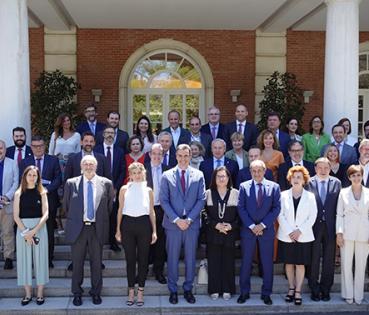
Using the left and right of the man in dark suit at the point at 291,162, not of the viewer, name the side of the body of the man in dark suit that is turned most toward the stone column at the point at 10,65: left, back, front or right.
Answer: right

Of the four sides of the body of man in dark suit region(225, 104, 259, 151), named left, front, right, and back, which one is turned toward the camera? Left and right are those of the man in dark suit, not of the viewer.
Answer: front

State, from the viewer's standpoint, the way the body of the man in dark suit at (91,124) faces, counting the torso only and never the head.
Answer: toward the camera

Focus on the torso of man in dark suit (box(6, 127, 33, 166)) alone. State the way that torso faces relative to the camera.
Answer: toward the camera

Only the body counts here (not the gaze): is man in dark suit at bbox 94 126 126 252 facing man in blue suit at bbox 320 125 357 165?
no

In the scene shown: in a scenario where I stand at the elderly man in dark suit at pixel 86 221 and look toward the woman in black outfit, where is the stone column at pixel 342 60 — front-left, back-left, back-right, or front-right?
front-left

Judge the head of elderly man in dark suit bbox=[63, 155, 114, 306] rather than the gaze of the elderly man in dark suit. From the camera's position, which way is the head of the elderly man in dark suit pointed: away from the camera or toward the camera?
toward the camera

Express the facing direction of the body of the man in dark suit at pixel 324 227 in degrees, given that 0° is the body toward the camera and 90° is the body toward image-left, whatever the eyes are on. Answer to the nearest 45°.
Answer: approximately 0°

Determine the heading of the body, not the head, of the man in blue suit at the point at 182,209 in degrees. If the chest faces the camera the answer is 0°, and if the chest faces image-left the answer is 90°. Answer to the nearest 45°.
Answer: approximately 0°

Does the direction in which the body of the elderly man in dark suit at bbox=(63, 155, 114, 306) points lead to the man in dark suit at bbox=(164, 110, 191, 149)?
no

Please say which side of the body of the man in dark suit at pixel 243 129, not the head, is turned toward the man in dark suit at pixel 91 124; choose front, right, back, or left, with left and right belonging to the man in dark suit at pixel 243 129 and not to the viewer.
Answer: right

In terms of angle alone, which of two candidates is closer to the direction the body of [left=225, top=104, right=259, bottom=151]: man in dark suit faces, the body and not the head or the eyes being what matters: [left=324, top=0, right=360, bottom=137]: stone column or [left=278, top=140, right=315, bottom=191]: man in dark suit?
the man in dark suit

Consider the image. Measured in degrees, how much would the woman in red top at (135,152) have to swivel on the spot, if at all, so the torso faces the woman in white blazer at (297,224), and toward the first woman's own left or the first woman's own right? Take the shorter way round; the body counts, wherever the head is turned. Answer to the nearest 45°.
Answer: approximately 45° to the first woman's own left

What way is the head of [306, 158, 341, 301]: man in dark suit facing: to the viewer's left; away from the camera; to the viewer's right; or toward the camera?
toward the camera

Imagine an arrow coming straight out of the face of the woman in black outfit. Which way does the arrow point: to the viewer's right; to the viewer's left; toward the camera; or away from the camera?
toward the camera

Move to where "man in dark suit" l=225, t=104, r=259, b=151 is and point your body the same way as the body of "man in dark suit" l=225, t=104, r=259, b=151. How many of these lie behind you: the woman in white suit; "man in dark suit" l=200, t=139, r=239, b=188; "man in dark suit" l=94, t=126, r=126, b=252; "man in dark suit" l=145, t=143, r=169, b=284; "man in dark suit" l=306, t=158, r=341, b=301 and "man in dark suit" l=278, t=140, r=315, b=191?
0

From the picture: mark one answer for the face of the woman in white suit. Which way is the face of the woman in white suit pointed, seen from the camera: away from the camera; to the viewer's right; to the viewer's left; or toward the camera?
toward the camera

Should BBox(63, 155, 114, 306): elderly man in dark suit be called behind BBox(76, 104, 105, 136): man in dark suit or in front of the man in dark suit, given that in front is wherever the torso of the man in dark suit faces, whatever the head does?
in front

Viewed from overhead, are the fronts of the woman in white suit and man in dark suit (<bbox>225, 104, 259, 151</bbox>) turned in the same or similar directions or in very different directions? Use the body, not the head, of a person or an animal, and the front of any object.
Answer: same or similar directions
